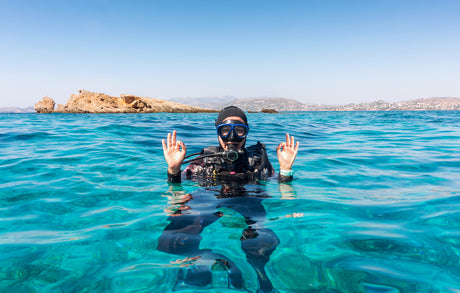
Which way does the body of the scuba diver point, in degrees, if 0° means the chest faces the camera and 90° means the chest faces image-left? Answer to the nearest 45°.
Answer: approximately 0°
